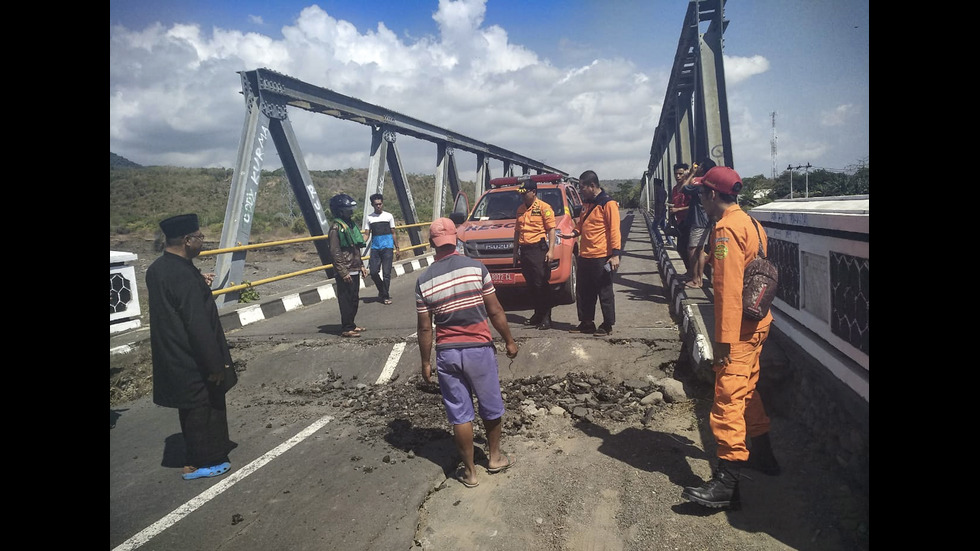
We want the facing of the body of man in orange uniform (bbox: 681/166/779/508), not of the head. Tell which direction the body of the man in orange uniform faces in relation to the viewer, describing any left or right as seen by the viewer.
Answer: facing to the left of the viewer

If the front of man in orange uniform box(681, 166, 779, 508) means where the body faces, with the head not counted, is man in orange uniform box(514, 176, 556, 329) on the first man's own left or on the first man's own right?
on the first man's own right

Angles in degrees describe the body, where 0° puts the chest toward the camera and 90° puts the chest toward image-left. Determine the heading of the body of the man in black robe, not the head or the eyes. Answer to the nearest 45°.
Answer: approximately 270°

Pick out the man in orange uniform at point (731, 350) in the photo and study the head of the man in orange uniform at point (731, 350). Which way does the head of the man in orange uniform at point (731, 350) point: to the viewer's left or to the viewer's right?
to the viewer's left

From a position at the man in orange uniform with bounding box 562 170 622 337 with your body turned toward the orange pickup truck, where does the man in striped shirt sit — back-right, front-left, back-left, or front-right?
back-left

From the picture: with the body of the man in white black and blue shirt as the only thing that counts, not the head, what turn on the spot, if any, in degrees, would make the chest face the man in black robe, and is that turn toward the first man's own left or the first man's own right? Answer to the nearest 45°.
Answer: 0° — they already face them

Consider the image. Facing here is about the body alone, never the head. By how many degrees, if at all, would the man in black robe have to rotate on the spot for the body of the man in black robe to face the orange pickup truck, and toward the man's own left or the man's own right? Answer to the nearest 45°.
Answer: approximately 45° to the man's own left

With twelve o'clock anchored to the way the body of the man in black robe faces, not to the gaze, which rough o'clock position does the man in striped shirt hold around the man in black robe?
The man in striped shirt is roughly at 1 o'clock from the man in black robe.

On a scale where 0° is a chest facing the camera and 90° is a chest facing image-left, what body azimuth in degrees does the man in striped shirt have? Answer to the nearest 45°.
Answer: approximately 180°

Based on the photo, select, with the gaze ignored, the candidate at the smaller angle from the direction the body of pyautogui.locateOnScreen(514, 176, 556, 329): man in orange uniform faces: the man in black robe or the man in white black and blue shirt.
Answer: the man in black robe

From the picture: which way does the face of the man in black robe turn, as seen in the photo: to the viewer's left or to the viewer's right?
to the viewer's right
